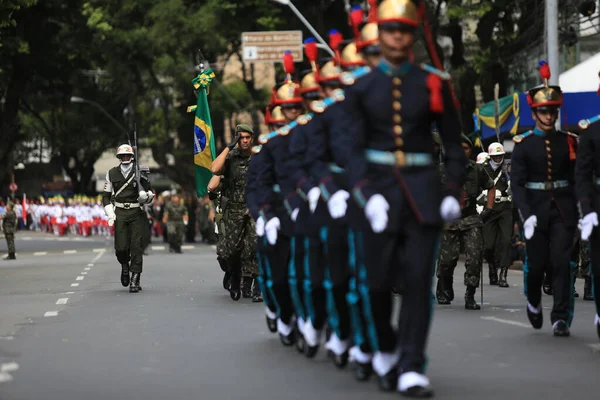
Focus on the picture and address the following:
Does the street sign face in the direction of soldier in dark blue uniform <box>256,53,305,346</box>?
yes

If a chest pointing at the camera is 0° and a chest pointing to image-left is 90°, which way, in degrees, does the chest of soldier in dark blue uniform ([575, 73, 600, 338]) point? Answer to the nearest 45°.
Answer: approximately 0°

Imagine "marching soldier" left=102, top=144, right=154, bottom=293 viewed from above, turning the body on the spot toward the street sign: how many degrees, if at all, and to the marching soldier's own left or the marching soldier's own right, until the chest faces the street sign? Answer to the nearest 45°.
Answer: approximately 180°

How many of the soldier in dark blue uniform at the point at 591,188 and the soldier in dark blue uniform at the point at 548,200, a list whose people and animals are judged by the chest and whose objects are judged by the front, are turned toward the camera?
2
